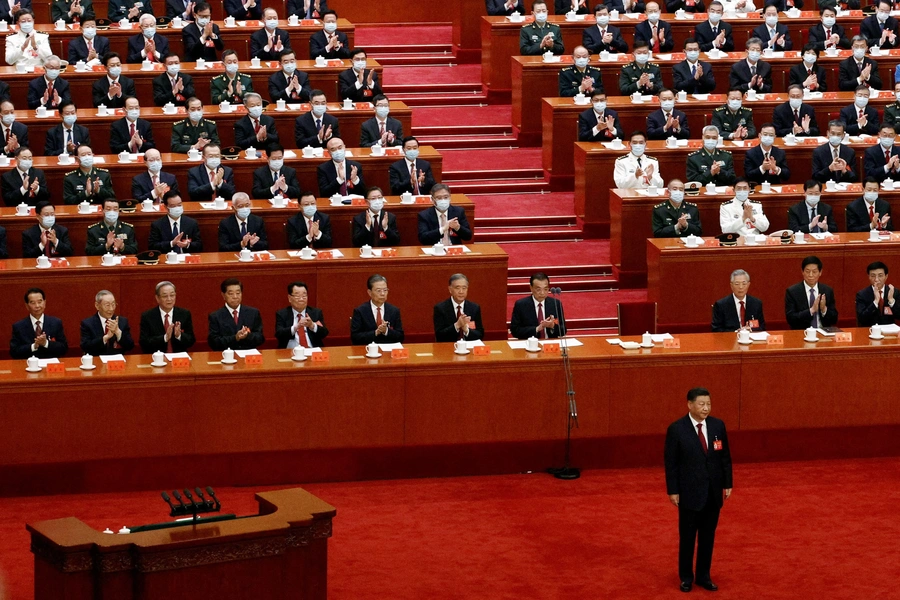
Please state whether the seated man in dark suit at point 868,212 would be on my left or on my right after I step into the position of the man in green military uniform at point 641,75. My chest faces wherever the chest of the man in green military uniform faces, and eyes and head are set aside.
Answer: on my left

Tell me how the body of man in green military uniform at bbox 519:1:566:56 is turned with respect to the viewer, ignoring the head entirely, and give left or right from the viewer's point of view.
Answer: facing the viewer

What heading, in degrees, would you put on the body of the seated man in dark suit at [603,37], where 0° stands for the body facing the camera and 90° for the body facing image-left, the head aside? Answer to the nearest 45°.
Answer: approximately 0°

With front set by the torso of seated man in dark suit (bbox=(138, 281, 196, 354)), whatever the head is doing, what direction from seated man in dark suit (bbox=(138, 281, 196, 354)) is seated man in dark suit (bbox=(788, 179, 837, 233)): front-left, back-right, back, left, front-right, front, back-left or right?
left

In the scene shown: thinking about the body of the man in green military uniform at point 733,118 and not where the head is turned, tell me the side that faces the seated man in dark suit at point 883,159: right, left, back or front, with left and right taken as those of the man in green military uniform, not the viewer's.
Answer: left

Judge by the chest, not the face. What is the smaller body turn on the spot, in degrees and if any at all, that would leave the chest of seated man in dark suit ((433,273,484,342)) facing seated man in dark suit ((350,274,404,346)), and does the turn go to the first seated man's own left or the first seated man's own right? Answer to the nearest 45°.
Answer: approximately 90° to the first seated man's own right

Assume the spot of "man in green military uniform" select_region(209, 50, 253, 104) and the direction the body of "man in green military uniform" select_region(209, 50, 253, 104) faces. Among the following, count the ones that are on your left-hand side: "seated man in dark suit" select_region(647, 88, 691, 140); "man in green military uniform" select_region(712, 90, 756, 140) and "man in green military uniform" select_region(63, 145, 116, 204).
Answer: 2

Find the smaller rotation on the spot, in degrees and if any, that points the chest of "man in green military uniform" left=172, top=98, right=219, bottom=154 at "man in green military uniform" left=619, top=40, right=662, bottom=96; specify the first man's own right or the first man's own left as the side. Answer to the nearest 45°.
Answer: approximately 90° to the first man's own left

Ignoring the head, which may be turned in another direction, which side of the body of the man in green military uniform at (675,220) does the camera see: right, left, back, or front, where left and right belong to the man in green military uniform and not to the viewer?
front

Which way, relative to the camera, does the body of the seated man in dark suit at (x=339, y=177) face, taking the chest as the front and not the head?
toward the camera
